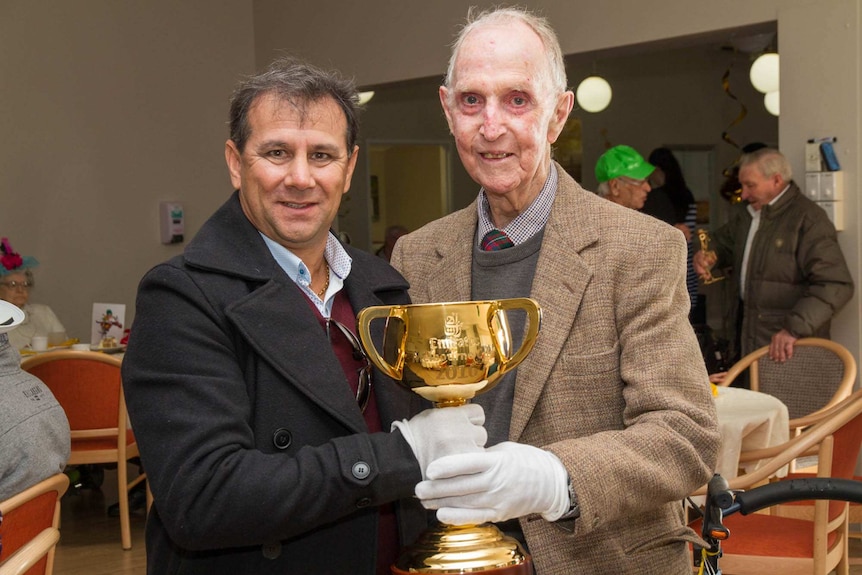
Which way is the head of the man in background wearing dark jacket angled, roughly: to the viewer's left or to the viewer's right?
to the viewer's left

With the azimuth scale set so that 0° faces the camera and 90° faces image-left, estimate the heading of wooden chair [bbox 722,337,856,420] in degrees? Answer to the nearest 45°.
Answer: approximately 45°

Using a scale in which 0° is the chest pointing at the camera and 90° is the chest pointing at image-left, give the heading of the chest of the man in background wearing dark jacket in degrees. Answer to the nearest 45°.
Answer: approximately 45°

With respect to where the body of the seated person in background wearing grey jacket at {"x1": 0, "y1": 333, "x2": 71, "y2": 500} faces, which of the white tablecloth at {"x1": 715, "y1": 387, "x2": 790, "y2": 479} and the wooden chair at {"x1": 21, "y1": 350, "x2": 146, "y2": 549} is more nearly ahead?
the wooden chair

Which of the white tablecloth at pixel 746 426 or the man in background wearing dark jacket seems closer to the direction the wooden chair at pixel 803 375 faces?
the white tablecloth

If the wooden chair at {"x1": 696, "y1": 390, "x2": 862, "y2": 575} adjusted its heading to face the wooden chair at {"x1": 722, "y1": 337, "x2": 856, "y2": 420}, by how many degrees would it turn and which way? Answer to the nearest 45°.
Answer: approximately 90° to its right

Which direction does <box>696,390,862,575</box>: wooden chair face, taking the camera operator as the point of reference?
facing to the left of the viewer

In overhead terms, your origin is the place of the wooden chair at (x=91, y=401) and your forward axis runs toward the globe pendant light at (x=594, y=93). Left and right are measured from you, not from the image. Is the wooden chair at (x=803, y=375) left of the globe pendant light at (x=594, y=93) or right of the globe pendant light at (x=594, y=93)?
right

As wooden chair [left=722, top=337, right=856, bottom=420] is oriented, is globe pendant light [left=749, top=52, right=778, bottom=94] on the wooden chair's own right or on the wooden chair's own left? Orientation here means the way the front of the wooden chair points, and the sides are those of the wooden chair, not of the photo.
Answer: on the wooden chair's own right
